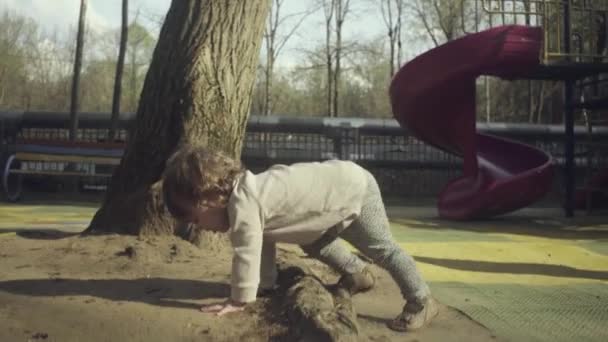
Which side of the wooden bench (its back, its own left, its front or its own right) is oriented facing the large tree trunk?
front

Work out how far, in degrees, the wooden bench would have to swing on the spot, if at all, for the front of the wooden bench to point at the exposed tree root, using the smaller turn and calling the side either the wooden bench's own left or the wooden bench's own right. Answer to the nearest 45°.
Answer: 0° — it already faces it

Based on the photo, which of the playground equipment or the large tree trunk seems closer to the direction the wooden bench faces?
the large tree trunk

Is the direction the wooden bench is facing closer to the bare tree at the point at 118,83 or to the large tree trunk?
the large tree trunk

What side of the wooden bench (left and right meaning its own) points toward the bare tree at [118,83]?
back

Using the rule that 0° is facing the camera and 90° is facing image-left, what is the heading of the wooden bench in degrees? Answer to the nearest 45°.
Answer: approximately 0°

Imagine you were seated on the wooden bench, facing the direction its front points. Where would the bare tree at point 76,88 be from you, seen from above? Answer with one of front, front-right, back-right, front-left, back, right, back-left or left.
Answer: back

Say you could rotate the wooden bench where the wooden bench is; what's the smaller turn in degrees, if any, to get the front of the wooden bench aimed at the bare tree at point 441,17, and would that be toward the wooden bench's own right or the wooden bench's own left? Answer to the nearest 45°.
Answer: approximately 135° to the wooden bench's own left

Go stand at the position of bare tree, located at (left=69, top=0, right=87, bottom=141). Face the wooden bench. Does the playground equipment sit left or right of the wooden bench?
left

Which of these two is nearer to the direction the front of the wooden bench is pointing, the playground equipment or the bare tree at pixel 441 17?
the playground equipment
